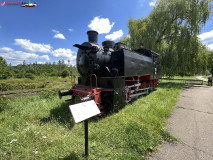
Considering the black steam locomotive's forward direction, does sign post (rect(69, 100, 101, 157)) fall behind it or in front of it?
in front

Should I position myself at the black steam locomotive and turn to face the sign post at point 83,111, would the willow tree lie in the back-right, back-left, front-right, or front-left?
back-left

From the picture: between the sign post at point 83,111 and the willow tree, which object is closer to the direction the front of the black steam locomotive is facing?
the sign post

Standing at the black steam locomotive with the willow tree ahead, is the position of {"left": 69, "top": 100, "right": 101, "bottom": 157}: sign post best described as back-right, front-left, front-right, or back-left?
back-right

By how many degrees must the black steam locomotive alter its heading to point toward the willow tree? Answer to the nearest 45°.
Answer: approximately 180°

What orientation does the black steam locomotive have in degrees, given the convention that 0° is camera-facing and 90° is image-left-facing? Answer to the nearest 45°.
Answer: approximately 45°
